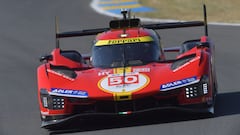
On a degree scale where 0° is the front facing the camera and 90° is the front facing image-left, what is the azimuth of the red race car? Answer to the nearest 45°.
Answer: approximately 0°
